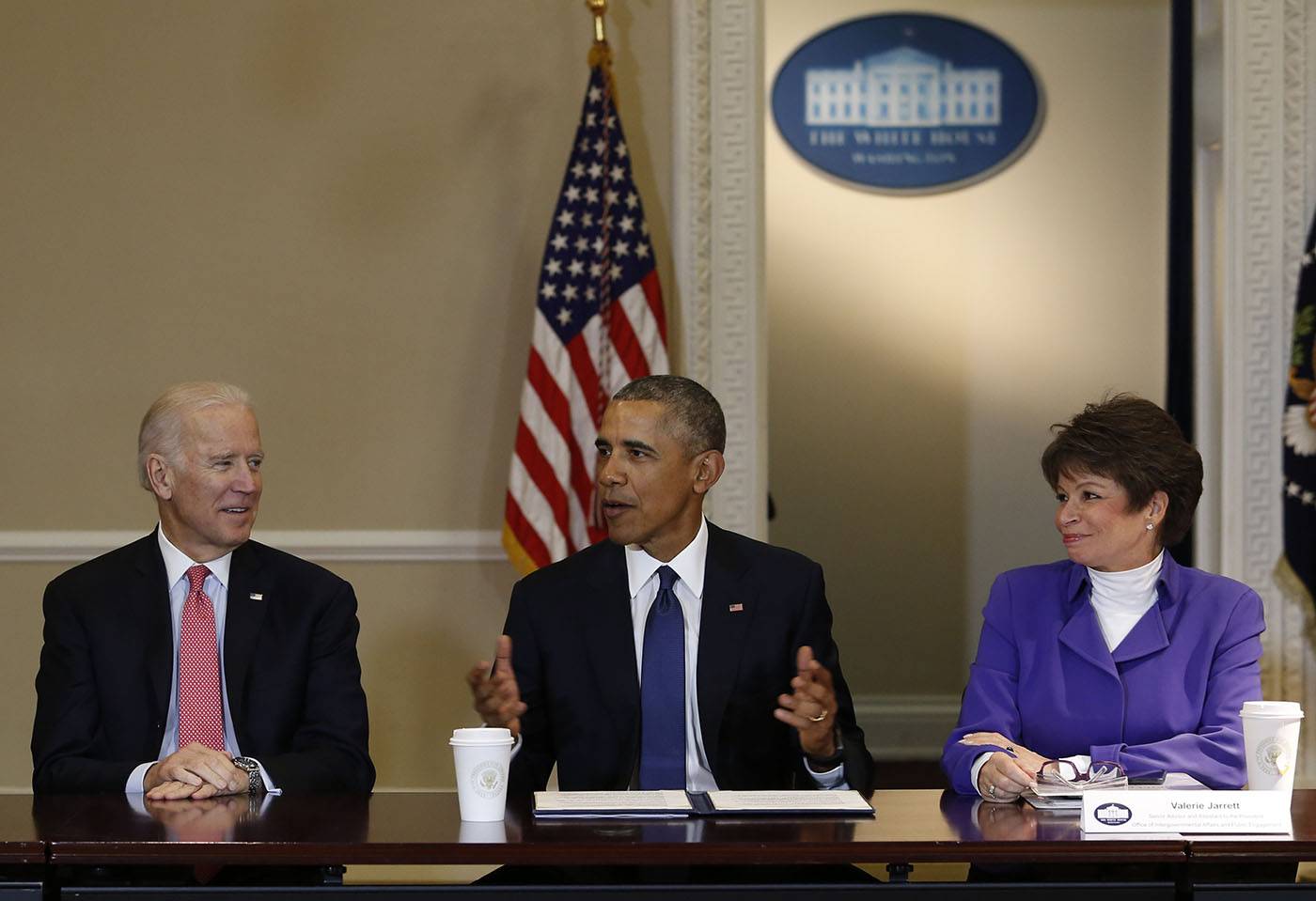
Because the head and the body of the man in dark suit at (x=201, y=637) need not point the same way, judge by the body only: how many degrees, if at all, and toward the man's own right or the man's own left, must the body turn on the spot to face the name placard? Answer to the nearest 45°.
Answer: approximately 45° to the man's own left

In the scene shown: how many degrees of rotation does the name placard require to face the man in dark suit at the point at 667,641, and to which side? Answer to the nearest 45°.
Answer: approximately 135° to its right

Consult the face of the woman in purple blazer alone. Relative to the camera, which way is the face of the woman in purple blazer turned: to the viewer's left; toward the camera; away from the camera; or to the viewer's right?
to the viewer's left

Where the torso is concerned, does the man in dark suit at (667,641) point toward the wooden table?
yes

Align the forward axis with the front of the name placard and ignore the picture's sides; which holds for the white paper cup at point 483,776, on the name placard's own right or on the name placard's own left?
on the name placard's own right

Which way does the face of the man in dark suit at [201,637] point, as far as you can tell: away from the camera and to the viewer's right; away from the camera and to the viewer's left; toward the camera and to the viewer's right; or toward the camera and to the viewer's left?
toward the camera and to the viewer's right

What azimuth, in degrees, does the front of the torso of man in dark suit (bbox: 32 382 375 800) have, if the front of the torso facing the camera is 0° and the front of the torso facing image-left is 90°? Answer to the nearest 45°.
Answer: approximately 0°

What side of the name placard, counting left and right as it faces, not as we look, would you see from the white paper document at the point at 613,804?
right

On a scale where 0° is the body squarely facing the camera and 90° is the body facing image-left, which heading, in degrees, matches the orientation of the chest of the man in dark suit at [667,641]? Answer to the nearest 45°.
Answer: approximately 0°
